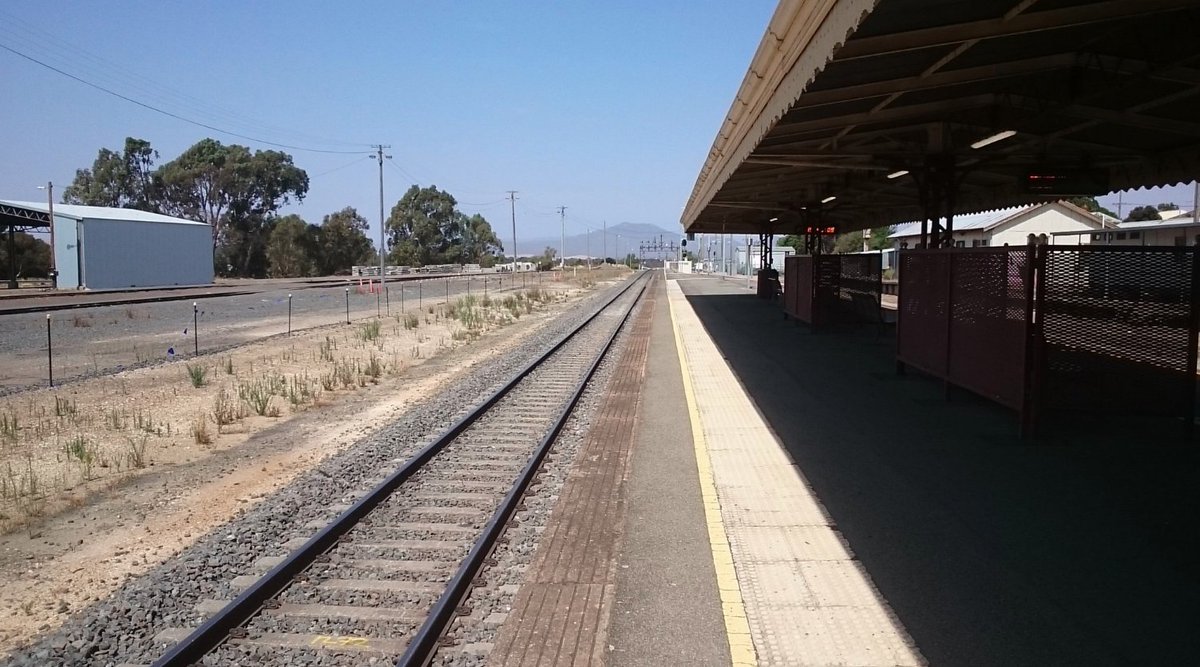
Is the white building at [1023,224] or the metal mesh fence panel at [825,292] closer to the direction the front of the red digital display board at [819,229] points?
the metal mesh fence panel

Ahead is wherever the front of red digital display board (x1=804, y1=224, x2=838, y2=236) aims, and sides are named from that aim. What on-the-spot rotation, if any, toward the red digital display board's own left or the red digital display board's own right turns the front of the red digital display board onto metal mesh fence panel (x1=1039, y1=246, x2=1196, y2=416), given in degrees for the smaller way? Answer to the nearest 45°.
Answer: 0° — it already faces it

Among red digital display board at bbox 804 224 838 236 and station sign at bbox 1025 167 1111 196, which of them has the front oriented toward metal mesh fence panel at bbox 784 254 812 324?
the red digital display board

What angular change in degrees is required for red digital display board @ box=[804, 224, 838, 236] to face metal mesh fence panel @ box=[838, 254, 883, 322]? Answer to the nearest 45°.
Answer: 0° — it already faces it

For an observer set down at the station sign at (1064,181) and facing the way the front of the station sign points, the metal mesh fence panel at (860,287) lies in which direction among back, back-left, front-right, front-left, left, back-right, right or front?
back-right

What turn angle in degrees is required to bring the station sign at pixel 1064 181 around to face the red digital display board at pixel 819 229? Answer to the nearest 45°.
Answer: approximately 135° to its right

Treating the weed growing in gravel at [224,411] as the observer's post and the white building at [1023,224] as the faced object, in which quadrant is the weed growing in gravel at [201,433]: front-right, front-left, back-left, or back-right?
back-right

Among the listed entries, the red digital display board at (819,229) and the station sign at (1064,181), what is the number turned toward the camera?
2

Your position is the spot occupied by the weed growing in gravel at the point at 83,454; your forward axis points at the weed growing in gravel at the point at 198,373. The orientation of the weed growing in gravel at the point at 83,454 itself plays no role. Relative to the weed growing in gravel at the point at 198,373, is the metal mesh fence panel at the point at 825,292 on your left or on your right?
right

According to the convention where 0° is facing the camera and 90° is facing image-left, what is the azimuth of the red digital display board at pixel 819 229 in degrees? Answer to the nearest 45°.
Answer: approximately 0°

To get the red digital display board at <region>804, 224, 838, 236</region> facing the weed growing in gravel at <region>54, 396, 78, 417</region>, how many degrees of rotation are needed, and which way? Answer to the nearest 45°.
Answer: approximately 45° to its right
